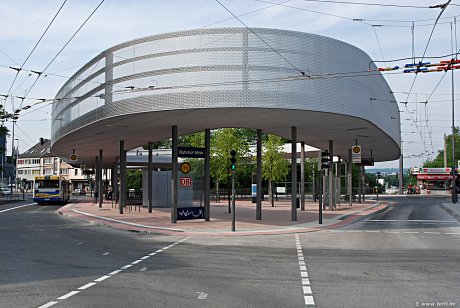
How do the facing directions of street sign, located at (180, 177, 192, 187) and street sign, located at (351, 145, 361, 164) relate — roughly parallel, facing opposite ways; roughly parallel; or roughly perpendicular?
roughly parallel

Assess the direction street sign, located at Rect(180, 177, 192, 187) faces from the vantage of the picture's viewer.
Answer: facing the viewer

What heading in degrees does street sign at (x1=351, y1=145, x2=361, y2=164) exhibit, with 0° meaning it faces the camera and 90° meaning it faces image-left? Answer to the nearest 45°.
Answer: approximately 0°

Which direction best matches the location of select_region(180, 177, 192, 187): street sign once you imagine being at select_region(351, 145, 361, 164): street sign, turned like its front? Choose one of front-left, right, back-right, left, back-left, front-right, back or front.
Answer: front-right

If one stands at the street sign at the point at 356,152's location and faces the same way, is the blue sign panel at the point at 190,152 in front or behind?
in front

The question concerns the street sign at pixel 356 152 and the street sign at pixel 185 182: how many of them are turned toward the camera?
2
